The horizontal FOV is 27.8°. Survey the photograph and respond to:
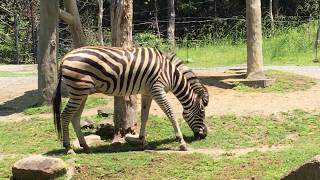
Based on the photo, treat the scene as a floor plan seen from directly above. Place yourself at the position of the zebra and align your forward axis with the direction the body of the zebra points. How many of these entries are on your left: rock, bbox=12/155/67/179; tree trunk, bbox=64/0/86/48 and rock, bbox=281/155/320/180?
1

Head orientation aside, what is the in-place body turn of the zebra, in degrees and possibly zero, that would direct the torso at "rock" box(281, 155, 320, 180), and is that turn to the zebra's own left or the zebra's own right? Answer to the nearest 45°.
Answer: approximately 45° to the zebra's own right

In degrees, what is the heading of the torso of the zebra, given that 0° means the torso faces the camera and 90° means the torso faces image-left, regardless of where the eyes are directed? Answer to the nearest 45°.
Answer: approximately 270°

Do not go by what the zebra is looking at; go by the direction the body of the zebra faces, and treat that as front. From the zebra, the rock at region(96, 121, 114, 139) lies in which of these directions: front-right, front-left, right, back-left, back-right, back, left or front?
left

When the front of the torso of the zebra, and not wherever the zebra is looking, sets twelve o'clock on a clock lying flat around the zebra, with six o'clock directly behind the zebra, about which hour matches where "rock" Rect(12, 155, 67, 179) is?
The rock is roughly at 4 o'clock from the zebra.

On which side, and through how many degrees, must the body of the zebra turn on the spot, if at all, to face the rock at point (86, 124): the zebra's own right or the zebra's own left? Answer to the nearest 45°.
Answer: approximately 90° to the zebra's own left

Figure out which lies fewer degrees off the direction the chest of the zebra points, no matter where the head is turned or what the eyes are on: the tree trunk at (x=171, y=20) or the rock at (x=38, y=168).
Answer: the tree trunk

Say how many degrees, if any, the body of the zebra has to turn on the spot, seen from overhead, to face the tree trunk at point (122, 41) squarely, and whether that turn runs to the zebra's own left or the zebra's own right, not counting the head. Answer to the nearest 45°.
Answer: approximately 90° to the zebra's own left

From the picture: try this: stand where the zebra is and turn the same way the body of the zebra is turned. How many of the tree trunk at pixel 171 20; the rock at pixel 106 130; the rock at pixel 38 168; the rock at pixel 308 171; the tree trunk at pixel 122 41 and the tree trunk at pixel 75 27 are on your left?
4

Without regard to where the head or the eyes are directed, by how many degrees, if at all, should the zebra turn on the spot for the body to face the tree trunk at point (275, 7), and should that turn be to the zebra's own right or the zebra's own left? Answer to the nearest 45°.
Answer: approximately 90° to the zebra's own left

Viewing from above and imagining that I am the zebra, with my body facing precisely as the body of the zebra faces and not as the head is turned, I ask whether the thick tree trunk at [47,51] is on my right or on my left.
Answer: on my left

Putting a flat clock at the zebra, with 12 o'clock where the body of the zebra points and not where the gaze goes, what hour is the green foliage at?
The green foliage is roughly at 9 o'clock from the zebra.

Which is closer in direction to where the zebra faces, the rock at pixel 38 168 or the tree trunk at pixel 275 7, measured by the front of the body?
the tree trunk

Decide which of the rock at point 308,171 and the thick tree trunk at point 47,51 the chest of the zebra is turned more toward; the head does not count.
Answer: the rock
